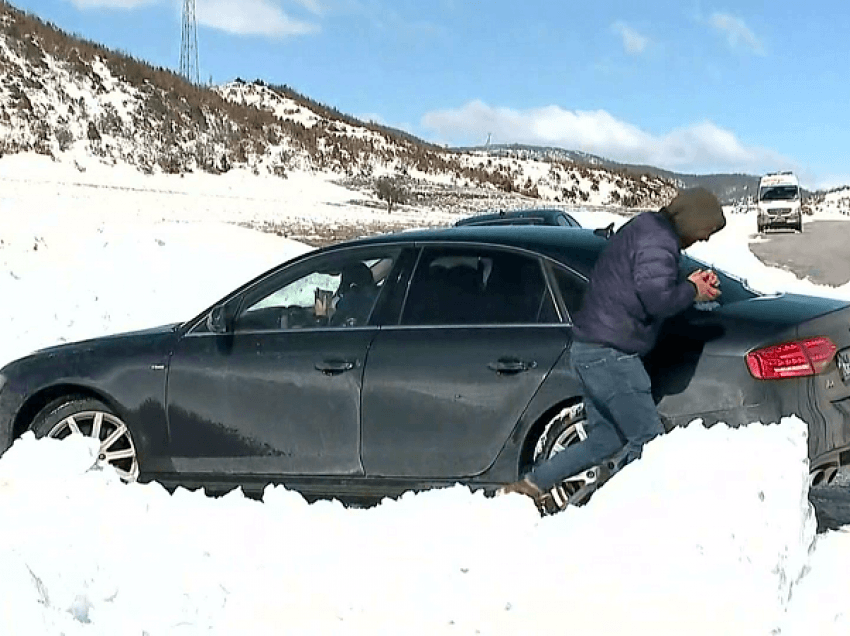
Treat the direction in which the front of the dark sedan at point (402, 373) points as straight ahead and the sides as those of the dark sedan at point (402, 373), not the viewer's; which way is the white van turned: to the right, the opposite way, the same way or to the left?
to the left

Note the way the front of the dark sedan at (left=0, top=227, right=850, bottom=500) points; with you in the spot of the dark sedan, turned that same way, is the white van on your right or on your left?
on your right

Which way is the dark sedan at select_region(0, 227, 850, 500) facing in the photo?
to the viewer's left

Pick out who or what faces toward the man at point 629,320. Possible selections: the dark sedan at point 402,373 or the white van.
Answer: the white van

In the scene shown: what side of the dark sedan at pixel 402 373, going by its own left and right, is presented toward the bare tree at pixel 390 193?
right

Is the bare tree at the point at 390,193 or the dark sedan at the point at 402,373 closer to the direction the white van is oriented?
the dark sedan
